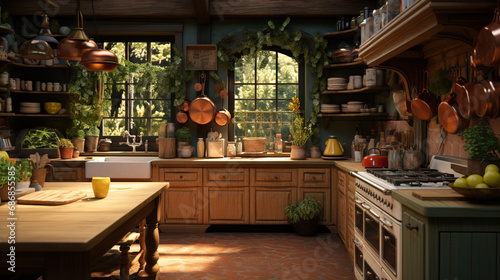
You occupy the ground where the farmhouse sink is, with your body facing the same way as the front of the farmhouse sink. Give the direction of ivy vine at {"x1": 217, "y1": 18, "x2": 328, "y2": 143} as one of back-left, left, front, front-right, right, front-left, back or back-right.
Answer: left

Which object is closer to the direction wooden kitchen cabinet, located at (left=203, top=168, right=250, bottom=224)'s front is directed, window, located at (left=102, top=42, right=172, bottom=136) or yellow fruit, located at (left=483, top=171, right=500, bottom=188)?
the yellow fruit

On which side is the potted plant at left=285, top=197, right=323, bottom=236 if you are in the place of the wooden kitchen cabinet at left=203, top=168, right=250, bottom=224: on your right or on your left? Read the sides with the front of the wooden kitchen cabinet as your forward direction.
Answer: on your left

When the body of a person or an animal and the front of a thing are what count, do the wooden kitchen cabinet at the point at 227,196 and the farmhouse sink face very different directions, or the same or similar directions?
same or similar directions

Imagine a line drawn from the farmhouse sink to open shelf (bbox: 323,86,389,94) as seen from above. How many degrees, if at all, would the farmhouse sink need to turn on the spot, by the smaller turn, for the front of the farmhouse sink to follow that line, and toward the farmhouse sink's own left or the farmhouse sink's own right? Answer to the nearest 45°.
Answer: approximately 90° to the farmhouse sink's own left

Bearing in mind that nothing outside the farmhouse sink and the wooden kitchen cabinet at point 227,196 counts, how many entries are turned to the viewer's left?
0

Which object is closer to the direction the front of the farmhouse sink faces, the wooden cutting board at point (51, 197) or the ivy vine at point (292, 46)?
the wooden cutting board

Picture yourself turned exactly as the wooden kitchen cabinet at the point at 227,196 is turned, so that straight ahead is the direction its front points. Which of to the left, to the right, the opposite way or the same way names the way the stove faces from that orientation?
to the right

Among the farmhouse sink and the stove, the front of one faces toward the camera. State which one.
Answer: the farmhouse sink

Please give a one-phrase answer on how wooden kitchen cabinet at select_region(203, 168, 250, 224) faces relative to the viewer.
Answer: facing the viewer

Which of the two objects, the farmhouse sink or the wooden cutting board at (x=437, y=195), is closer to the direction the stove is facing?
the farmhouse sink

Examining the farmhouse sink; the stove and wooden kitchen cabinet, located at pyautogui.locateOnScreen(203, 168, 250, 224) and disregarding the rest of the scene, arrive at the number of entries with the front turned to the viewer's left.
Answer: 1

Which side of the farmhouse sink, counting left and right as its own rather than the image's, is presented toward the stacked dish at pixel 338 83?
left

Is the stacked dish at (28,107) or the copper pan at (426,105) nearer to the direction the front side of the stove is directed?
the stacked dish

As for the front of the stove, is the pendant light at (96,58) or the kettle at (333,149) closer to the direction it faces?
the pendant light

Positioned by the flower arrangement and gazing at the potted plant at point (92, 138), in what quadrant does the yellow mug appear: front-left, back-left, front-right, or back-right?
front-left

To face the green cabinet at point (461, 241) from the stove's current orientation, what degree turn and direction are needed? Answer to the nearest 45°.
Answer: approximately 135° to its left

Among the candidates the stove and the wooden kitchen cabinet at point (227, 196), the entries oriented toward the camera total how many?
1

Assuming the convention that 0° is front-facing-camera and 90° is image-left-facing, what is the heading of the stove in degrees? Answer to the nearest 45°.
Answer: approximately 90°
